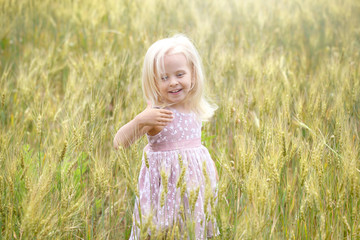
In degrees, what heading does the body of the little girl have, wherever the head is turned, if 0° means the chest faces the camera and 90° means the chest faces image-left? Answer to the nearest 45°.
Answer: approximately 0°
